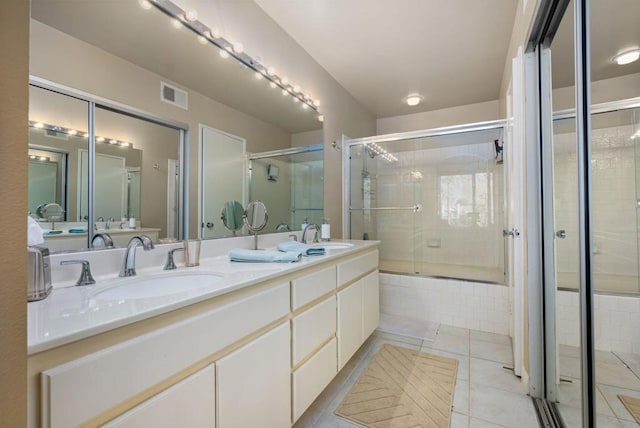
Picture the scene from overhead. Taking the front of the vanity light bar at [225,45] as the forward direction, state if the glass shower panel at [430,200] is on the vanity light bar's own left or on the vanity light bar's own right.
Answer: on the vanity light bar's own left

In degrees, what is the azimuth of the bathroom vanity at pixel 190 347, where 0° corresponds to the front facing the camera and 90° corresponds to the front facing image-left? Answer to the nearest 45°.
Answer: approximately 315°

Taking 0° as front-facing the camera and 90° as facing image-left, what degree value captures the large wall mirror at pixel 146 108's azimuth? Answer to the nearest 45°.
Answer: approximately 315°
